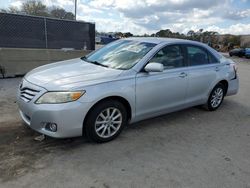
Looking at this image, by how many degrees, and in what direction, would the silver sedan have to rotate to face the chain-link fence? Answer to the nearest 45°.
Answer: approximately 90° to its right

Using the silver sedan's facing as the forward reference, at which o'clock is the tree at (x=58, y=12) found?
The tree is roughly at 4 o'clock from the silver sedan.

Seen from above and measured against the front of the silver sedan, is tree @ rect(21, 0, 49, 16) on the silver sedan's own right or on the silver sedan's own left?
on the silver sedan's own right

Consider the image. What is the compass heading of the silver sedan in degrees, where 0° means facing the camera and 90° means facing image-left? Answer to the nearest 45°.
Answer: approximately 45°
